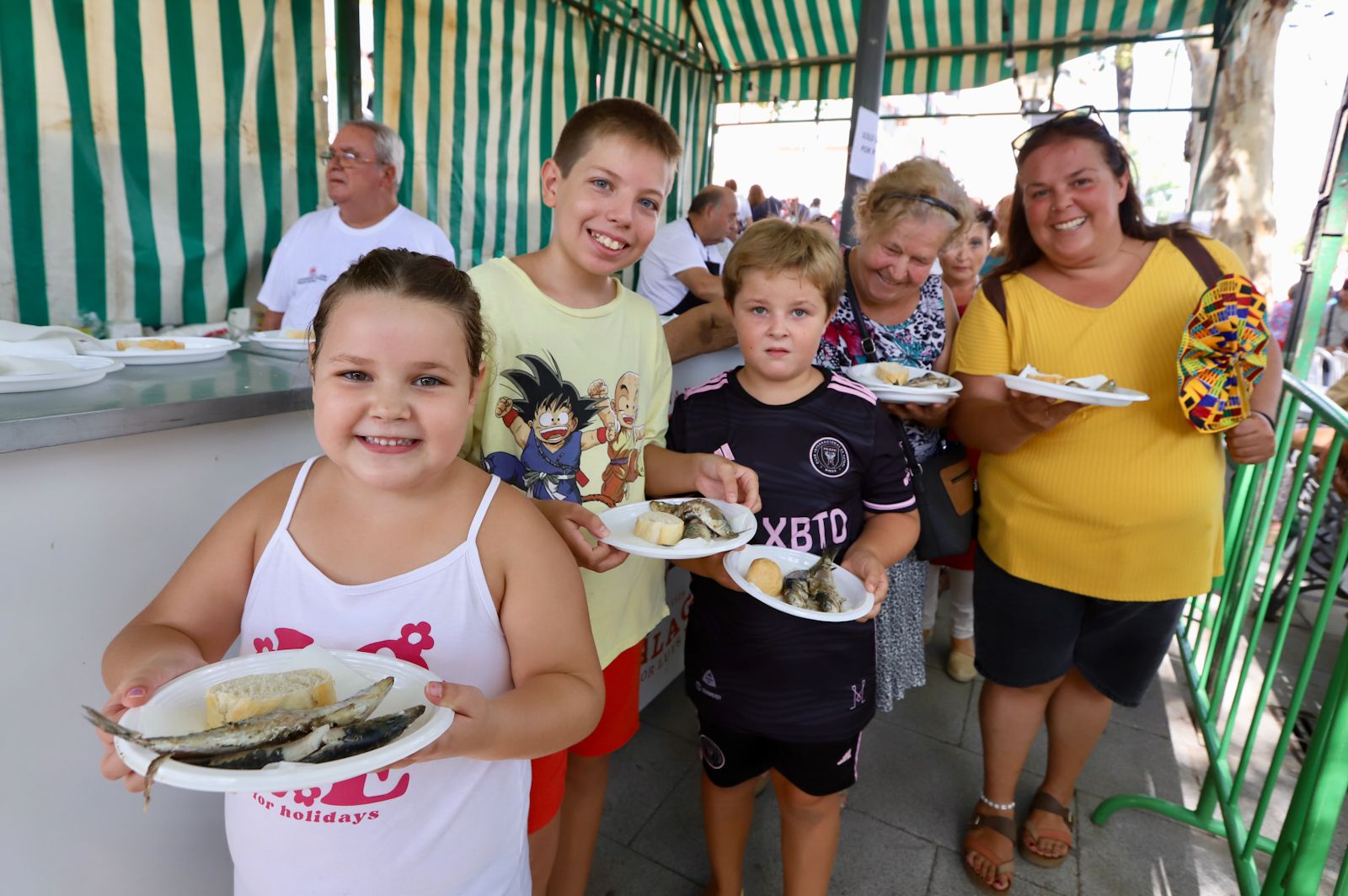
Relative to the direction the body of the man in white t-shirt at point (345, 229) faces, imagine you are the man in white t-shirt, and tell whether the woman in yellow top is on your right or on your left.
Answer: on your left

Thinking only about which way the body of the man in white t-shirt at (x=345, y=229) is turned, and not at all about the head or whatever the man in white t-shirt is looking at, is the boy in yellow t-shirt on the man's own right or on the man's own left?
on the man's own left

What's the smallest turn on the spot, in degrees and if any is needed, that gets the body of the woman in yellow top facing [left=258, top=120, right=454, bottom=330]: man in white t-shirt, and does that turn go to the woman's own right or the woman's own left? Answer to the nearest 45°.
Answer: approximately 90° to the woman's own right

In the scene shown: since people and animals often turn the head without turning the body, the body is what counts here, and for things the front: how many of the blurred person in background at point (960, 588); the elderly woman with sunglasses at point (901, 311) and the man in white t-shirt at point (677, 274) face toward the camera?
2

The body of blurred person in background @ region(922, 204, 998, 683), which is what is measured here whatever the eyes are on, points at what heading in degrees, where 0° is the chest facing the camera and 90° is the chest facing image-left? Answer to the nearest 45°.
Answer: approximately 0°

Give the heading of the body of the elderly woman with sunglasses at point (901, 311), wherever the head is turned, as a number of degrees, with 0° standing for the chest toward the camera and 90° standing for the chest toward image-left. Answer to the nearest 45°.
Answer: approximately 0°

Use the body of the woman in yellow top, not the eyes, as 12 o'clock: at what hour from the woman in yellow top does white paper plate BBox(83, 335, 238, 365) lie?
The white paper plate is roughly at 2 o'clock from the woman in yellow top.

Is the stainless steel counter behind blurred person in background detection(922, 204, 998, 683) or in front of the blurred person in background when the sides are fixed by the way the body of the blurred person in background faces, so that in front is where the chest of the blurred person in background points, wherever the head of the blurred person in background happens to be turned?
in front

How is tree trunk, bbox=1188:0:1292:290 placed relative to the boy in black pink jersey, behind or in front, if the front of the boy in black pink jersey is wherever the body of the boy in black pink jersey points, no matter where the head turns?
behind
